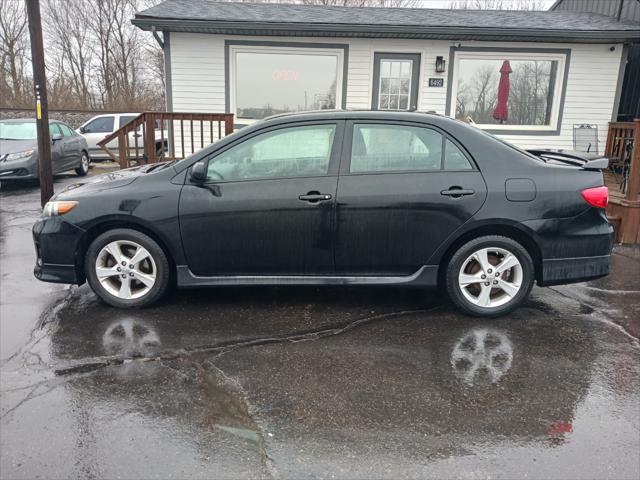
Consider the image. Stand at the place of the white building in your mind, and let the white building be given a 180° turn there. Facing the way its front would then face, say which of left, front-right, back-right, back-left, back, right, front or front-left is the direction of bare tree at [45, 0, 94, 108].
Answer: front-left

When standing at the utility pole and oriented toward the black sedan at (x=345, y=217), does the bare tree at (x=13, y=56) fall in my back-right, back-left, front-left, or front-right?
back-left

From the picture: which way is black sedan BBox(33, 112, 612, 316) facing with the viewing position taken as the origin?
facing to the left of the viewer

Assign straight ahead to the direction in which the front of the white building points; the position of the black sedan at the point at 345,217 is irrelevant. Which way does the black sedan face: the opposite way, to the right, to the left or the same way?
to the right

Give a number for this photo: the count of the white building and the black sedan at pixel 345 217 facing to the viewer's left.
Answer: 1

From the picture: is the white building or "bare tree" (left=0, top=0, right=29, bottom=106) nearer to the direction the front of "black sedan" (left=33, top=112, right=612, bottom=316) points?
the bare tree

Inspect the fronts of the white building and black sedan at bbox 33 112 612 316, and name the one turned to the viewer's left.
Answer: the black sedan

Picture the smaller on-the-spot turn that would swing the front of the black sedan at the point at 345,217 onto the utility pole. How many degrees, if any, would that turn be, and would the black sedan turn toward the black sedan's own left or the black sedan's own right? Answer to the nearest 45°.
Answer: approximately 45° to the black sedan's own right

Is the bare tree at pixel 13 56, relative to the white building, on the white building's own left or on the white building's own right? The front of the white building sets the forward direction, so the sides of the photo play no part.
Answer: on the white building's own right

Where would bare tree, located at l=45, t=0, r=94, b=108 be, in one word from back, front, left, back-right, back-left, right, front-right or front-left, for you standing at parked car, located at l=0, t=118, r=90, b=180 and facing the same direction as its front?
back-right

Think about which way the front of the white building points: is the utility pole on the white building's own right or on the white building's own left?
on the white building's own right

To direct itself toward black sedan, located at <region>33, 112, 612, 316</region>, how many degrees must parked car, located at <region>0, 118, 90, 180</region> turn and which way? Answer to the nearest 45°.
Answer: approximately 45° to its left
